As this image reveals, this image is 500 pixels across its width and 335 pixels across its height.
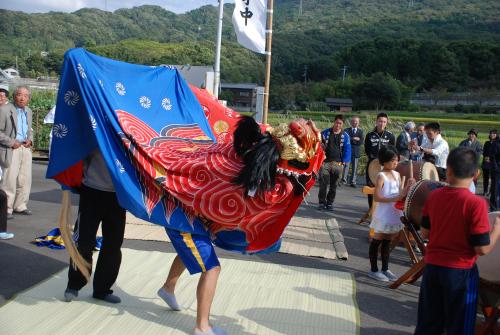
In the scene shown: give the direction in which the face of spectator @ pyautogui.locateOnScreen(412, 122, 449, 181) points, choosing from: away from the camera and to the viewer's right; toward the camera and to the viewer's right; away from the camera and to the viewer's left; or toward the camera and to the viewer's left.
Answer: toward the camera and to the viewer's left

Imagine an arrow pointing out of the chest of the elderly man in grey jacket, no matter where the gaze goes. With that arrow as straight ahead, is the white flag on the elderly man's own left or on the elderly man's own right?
on the elderly man's own left

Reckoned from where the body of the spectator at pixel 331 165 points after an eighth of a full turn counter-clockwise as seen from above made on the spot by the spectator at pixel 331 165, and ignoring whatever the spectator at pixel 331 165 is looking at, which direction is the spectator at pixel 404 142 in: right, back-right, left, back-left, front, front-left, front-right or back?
left

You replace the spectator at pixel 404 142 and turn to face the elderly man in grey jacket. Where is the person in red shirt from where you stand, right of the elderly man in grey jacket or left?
left

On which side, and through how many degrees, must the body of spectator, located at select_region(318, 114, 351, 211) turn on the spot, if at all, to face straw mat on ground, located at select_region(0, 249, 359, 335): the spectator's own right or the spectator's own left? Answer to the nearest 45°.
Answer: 0° — they already face it

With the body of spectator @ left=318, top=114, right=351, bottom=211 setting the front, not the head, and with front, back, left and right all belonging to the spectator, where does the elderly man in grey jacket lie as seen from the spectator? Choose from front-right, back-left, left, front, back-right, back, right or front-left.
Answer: front-right

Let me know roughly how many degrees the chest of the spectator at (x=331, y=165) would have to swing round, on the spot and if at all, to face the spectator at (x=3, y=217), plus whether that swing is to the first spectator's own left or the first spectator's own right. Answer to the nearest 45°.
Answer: approximately 45° to the first spectator's own right

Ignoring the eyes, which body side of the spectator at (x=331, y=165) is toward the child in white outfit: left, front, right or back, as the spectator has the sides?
front

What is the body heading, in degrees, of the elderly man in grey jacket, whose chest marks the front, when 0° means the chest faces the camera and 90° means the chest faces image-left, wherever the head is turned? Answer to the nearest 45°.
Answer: approximately 315°

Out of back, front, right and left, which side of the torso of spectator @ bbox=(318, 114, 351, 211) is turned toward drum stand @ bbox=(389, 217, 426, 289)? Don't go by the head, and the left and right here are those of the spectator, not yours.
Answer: front

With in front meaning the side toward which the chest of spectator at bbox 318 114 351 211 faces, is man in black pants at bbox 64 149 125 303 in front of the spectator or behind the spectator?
in front
